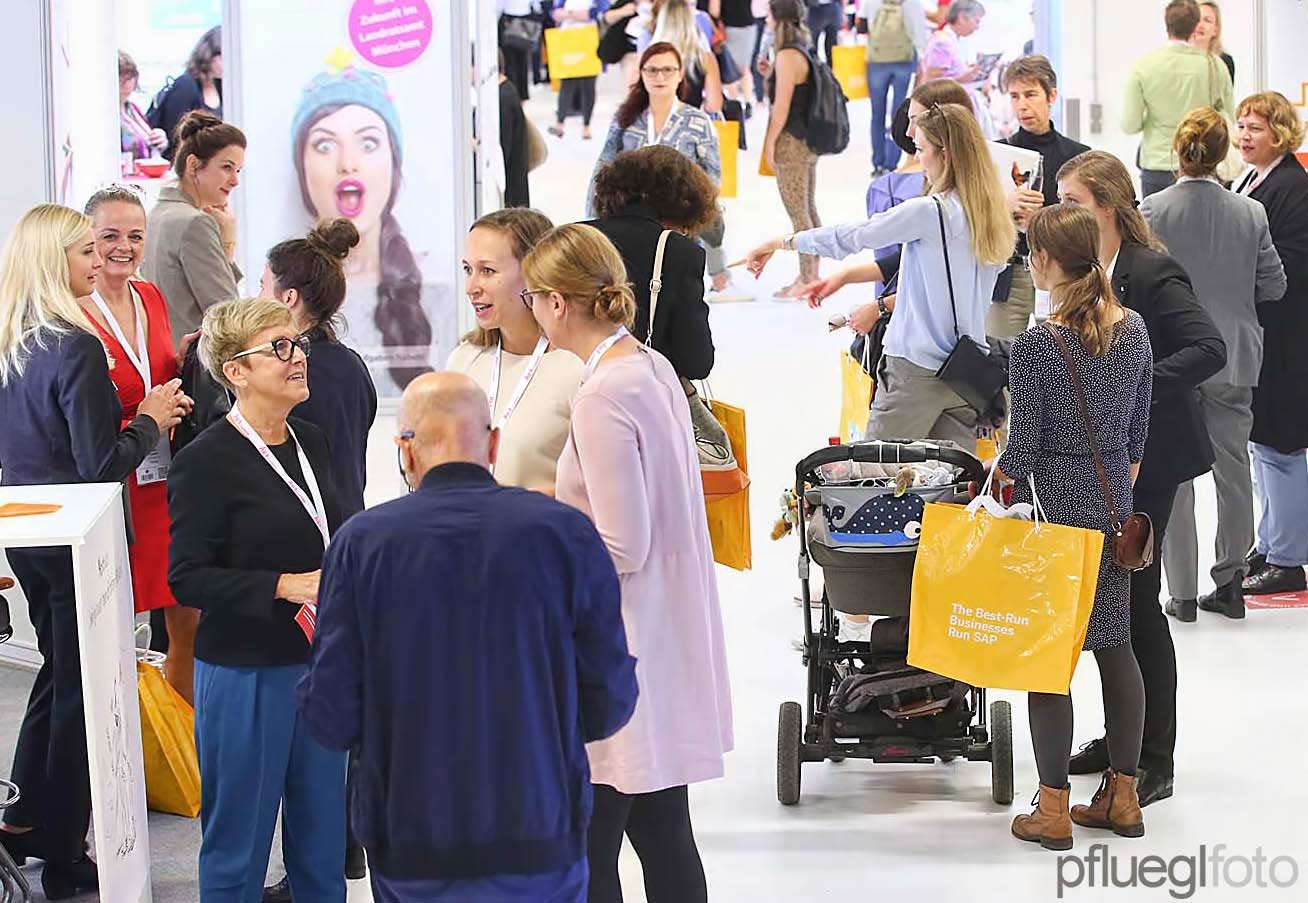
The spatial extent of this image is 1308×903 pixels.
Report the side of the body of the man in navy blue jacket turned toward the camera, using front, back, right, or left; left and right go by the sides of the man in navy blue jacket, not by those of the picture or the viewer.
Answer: back

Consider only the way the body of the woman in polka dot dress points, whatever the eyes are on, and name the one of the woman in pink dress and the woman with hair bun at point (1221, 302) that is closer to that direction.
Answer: the woman with hair bun

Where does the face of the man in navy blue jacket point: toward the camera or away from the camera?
away from the camera

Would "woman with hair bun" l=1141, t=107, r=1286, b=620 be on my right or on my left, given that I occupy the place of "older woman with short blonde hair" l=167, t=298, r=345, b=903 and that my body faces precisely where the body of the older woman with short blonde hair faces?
on my left

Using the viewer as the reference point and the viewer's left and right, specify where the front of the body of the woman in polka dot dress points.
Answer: facing away from the viewer and to the left of the viewer

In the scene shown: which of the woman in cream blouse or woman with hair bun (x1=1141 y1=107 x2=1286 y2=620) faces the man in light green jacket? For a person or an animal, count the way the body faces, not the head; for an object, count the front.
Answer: the woman with hair bun

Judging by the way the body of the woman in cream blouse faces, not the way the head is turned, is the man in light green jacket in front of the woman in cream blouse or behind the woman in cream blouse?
behind

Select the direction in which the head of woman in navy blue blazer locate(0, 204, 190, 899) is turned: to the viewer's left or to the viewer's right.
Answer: to the viewer's right

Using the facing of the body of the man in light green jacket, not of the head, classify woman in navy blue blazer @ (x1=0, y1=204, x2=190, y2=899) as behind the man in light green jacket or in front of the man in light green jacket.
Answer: behind

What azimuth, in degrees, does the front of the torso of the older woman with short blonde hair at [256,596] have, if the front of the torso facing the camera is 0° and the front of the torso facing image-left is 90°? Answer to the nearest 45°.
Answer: approximately 315°

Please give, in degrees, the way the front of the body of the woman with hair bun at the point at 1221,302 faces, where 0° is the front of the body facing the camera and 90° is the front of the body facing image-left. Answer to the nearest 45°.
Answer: approximately 180°
